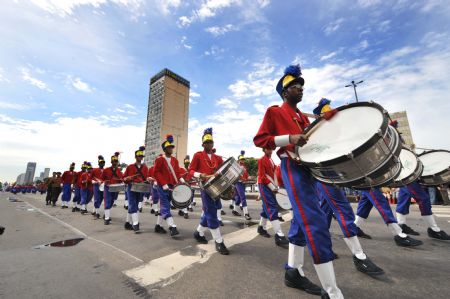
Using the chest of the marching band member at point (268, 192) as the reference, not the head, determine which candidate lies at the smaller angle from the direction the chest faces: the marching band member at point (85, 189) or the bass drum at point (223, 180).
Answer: the bass drum
